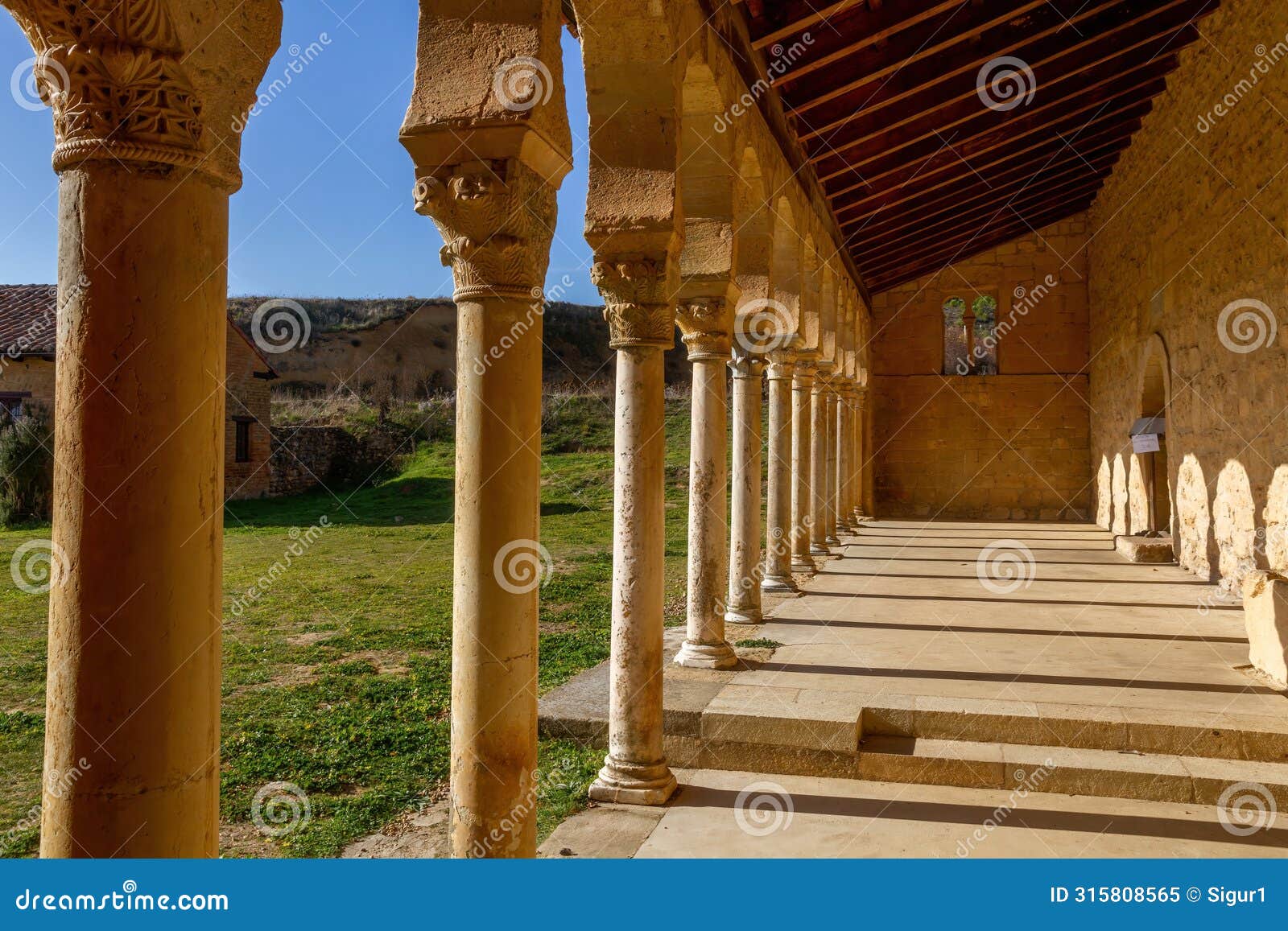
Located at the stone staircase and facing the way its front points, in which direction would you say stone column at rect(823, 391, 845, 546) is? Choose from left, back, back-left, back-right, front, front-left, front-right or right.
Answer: back

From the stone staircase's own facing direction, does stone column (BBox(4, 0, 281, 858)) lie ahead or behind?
ahead

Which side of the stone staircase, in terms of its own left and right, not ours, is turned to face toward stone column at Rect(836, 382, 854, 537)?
back

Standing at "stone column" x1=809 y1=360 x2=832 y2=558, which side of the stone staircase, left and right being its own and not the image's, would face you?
back

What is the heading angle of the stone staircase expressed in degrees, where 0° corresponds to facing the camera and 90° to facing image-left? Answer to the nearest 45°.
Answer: approximately 0°

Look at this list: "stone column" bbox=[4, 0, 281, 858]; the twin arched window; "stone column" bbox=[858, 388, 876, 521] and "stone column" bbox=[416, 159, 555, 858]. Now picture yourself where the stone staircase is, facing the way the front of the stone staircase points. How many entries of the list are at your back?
2

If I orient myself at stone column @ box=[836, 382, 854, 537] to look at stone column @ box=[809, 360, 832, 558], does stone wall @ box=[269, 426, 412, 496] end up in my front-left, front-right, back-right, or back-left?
back-right

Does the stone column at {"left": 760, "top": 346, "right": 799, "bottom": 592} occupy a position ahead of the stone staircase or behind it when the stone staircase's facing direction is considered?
behind

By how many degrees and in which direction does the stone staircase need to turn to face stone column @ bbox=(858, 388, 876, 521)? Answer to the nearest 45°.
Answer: approximately 180°

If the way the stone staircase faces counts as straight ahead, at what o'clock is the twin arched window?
The twin arched window is roughly at 6 o'clock from the stone staircase.
